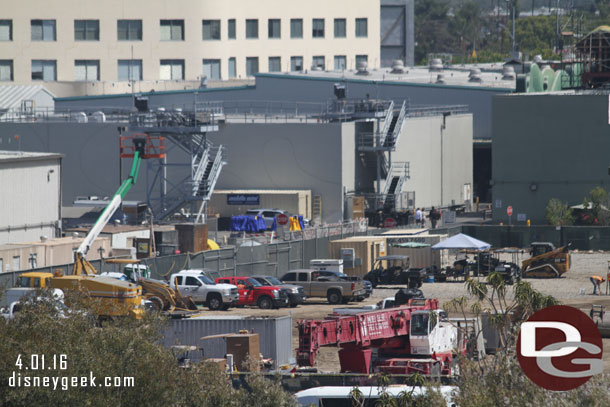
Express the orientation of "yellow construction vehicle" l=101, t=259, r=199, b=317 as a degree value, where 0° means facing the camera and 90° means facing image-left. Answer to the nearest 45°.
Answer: approximately 315°
